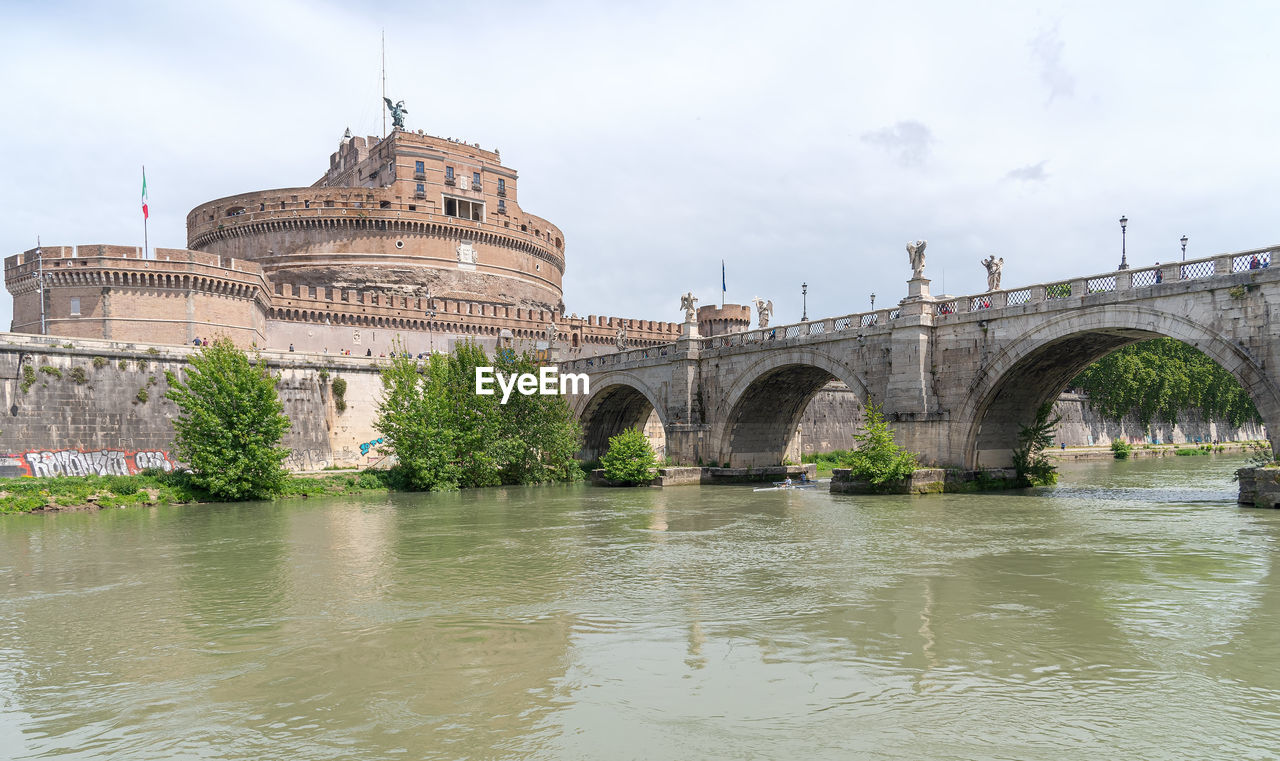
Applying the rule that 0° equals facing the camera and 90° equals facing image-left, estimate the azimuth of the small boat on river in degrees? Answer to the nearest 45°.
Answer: approximately 90°

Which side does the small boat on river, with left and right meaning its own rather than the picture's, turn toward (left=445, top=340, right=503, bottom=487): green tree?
front

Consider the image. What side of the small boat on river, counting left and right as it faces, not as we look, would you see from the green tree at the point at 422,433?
front
